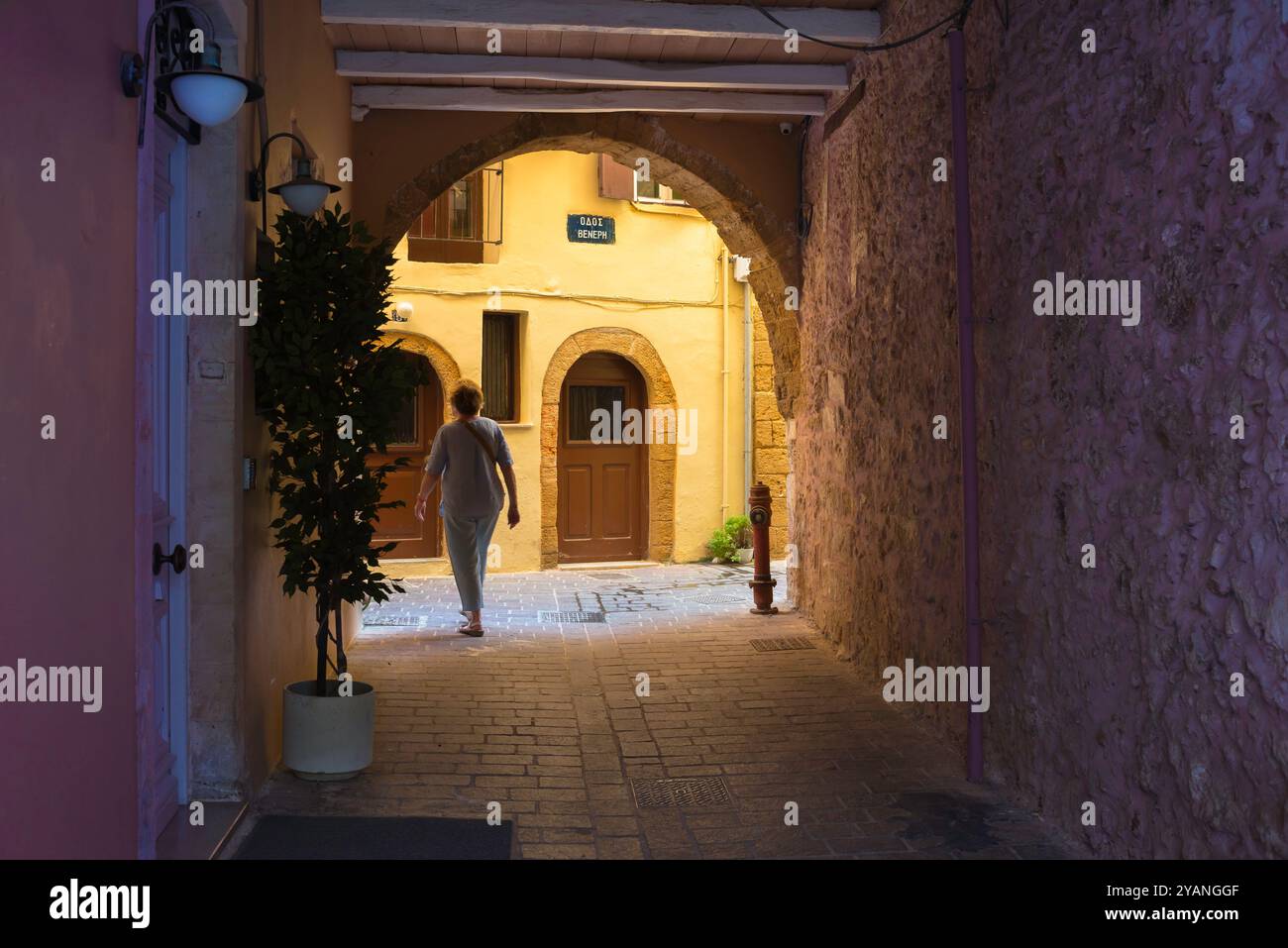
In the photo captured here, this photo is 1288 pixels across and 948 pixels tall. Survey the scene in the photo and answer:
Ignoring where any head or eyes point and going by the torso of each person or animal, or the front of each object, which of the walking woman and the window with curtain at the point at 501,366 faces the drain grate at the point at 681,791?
the window with curtain

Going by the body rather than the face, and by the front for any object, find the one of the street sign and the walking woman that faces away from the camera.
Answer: the walking woman

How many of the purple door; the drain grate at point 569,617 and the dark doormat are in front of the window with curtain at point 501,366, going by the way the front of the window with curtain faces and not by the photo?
3

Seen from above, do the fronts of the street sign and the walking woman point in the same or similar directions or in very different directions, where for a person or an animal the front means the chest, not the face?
very different directions

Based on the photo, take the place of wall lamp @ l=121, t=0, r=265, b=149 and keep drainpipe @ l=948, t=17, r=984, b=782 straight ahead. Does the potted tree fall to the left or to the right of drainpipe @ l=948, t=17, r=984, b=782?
left

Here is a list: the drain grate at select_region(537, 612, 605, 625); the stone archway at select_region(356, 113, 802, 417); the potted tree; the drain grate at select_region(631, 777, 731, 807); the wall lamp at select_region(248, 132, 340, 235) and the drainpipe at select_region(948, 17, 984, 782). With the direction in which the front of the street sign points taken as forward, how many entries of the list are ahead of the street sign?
6

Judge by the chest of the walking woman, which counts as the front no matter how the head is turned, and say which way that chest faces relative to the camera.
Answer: away from the camera

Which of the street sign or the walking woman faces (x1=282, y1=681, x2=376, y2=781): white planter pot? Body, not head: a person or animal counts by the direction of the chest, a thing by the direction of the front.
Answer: the street sign

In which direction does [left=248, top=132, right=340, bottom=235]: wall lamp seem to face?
to the viewer's right

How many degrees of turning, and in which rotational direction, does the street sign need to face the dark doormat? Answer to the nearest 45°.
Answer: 0° — it already faces it

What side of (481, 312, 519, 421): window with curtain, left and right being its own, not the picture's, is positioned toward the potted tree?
front

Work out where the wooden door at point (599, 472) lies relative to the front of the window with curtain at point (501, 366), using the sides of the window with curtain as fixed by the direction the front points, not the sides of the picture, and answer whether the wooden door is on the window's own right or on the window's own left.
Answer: on the window's own left

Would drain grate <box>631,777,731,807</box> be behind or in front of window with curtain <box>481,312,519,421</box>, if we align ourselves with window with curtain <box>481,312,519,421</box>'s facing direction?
in front

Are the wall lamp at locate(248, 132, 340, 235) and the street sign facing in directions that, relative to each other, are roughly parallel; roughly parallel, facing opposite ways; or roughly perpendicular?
roughly perpendicular

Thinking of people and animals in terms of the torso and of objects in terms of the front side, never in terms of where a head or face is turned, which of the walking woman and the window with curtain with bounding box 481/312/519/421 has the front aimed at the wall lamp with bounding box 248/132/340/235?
the window with curtain
